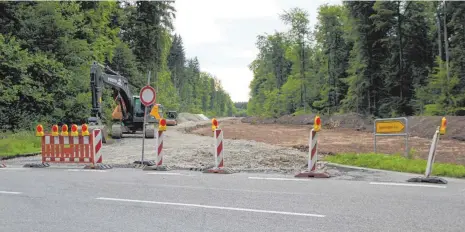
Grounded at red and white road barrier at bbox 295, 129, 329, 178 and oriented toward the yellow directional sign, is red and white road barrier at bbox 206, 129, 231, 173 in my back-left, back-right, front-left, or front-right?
back-left

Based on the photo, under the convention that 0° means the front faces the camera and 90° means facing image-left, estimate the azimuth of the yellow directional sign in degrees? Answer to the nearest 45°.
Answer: approximately 0°

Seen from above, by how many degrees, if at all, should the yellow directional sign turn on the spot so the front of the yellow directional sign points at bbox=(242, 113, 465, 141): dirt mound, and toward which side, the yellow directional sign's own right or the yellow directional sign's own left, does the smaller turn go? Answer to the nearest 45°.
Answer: approximately 180°

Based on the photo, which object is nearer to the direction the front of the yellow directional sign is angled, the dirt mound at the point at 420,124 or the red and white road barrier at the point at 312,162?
the red and white road barrier

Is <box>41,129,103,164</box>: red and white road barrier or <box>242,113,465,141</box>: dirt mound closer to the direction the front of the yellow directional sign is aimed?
the red and white road barrier

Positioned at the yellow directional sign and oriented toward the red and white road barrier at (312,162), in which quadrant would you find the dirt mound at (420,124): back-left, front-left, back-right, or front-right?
back-right

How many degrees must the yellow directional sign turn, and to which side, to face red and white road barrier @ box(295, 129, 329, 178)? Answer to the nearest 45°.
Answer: approximately 45° to its right

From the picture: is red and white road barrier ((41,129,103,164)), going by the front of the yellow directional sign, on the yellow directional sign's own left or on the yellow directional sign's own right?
on the yellow directional sign's own right

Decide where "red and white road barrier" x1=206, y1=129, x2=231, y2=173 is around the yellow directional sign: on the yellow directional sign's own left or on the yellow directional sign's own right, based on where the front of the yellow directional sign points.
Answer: on the yellow directional sign's own right

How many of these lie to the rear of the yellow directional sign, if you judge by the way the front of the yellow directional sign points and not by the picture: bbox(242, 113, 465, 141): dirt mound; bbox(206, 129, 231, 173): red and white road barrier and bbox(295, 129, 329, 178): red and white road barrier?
1

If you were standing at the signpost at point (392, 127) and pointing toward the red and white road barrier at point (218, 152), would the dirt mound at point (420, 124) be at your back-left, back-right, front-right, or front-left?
back-right
